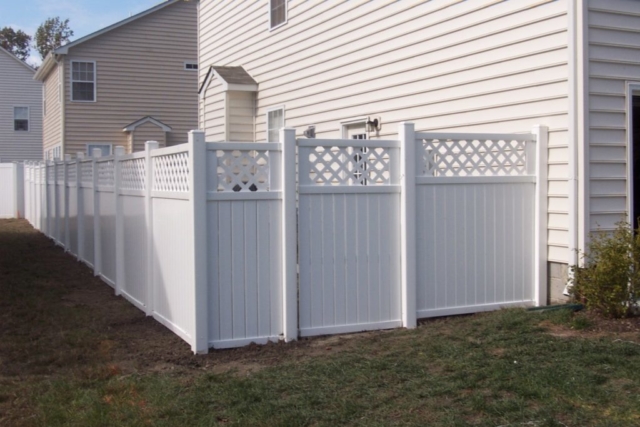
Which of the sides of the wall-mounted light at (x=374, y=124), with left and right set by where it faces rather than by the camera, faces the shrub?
left

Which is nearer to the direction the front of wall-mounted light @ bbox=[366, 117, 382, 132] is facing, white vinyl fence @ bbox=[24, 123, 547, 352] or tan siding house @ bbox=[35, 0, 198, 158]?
the white vinyl fence

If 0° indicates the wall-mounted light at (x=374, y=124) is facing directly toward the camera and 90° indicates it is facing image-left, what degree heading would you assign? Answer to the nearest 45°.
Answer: approximately 45°

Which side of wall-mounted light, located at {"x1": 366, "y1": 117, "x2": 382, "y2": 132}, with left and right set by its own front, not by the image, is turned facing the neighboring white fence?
right

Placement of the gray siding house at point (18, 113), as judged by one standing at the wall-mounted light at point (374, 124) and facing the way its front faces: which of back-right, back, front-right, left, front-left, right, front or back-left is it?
right

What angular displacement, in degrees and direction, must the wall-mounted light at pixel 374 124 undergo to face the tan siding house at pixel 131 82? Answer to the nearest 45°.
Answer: approximately 90° to its right

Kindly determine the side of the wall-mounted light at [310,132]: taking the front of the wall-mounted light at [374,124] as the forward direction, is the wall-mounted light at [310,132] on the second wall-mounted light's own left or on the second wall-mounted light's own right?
on the second wall-mounted light's own right

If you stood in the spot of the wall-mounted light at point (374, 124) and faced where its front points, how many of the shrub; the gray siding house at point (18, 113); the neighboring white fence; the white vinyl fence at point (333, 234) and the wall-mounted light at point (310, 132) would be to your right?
3

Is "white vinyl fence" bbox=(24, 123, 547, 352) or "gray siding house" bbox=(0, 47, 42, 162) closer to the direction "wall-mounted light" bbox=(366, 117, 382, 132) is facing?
the white vinyl fence
